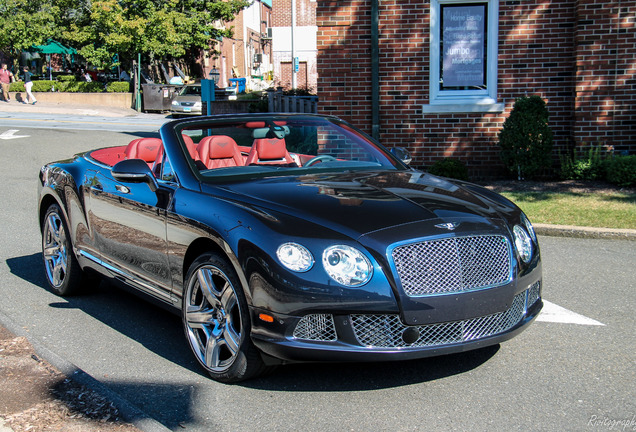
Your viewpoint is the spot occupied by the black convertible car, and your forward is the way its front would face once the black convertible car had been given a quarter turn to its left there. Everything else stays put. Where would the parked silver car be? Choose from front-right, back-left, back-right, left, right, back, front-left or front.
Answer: front-left

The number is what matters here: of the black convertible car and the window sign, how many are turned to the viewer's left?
0

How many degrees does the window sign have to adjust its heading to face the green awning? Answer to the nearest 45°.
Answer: approximately 135° to its right

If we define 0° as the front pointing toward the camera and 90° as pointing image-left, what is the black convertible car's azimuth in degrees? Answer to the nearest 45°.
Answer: approximately 315°

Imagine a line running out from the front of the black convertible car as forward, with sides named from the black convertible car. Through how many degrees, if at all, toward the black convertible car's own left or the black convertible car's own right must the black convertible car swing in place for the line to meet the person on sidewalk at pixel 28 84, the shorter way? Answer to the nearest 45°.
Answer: approximately 135° to the black convertible car's own left

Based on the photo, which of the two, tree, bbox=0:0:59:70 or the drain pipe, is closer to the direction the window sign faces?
the drain pipe

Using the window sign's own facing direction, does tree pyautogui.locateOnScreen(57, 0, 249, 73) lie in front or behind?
behind

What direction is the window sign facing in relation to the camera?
toward the camera

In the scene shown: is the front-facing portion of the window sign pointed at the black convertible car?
yes

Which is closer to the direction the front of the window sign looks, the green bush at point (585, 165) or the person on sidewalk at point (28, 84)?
the green bush
